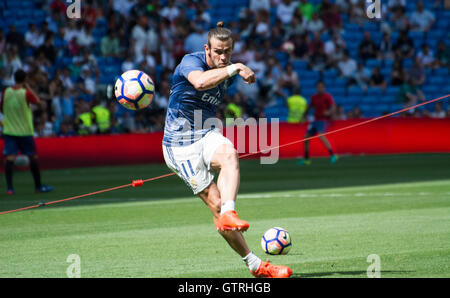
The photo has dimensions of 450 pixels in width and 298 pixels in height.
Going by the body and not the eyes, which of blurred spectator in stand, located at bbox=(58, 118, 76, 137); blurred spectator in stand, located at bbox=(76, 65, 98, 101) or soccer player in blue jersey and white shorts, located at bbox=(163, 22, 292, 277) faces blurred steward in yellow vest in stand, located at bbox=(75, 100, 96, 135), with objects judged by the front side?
blurred spectator in stand, located at bbox=(76, 65, 98, 101)

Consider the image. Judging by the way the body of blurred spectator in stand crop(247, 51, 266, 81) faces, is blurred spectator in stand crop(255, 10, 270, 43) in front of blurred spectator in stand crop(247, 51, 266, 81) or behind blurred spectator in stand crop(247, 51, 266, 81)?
behind

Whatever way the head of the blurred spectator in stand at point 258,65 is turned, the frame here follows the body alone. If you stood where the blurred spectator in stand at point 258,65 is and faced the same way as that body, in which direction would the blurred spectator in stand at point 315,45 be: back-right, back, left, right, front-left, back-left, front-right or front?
back-left

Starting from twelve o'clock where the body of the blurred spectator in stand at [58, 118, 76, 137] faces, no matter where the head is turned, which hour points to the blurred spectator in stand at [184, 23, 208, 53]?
the blurred spectator in stand at [184, 23, 208, 53] is roughly at 8 o'clock from the blurred spectator in stand at [58, 118, 76, 137].

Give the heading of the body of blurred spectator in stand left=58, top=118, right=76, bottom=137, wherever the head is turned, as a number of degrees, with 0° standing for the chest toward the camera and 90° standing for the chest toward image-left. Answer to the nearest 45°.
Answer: approximately 0°

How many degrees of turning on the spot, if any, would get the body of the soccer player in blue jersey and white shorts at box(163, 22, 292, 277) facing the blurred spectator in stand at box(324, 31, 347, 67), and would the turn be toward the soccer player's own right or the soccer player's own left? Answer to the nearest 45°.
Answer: approximately 135° to the soccer player's own left

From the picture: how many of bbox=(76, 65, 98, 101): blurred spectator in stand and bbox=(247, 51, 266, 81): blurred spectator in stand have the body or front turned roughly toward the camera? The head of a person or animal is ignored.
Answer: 2

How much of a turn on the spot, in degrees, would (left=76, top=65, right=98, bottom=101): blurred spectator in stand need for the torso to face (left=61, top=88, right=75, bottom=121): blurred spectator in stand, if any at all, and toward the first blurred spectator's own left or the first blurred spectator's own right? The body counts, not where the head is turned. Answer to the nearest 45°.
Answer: approximately 45° to the first blurred spectator's own right

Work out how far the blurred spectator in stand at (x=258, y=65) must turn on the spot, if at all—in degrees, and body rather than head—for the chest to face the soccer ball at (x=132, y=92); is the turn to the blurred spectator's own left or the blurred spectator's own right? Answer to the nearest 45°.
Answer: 0° — they already face it

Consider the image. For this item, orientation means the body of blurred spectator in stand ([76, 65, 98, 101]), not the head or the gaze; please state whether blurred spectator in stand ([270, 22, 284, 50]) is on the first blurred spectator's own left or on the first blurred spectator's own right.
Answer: on the first blurred spectator's own left
